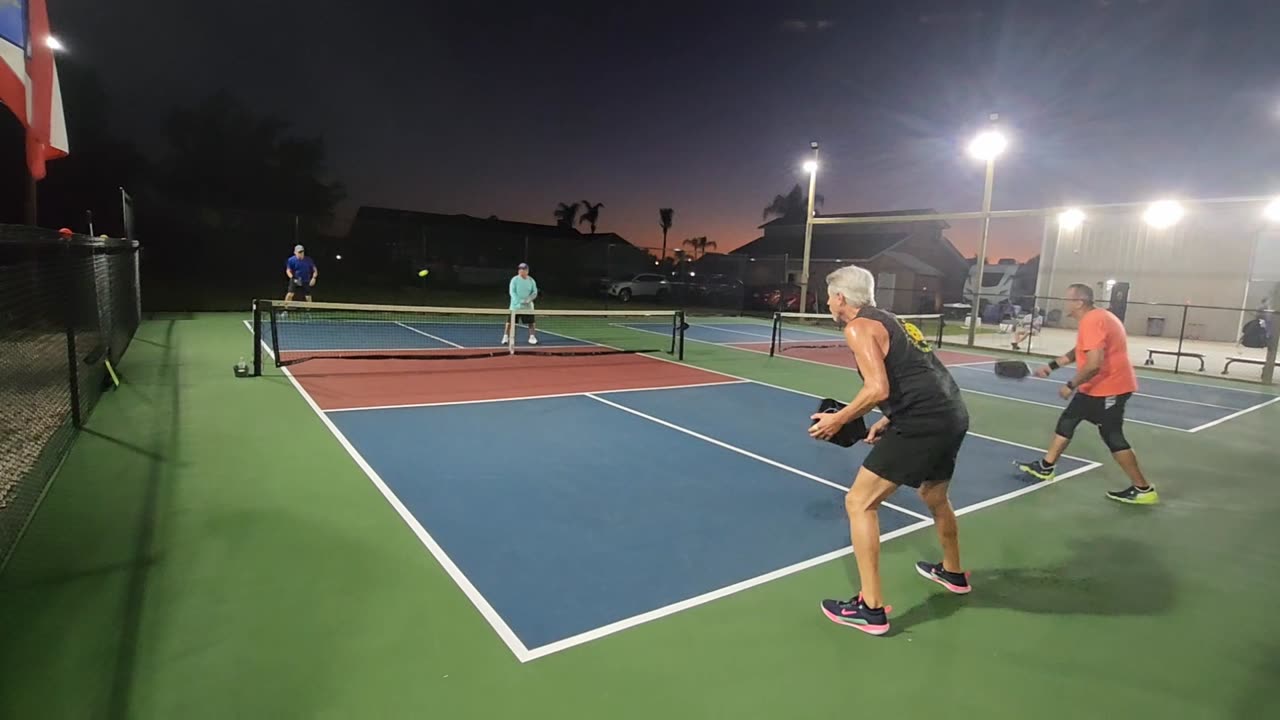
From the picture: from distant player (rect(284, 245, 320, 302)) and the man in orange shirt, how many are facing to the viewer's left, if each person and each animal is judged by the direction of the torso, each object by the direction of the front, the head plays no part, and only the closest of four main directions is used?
1

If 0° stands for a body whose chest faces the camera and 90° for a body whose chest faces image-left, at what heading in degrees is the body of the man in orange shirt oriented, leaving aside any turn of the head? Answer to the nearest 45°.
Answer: approximately 90°

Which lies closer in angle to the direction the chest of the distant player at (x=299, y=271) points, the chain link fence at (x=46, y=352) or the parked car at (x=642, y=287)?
the chain link fence

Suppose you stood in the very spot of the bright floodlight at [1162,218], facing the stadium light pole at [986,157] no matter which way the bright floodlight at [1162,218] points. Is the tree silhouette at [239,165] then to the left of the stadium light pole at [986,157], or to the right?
right

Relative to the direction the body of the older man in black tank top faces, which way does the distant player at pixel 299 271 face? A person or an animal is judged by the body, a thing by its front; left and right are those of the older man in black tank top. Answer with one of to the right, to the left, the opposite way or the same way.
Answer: the opposite way

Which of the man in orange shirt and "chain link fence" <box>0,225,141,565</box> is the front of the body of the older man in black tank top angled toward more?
the chain link fence

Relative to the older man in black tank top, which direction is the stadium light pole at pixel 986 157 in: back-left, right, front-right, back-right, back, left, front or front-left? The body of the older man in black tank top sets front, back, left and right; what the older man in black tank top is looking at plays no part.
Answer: front-right

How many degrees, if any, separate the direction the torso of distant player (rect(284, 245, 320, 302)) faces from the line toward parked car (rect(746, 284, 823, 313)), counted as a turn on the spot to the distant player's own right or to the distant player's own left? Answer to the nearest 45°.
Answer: approximately 90° to the distant player's own left

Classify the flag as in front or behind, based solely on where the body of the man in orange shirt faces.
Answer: in front

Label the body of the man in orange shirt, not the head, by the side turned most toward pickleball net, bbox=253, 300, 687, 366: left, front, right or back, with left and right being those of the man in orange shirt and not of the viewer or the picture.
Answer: front

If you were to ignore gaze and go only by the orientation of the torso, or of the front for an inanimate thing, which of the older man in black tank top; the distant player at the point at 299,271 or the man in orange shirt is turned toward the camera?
the distant player

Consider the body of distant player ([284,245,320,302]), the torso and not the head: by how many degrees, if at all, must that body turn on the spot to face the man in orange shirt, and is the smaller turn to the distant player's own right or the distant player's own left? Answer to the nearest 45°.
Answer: approximately 45° to the distant player's own left

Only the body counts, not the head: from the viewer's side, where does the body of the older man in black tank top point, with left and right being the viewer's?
facing away from the viewer and to the left of the viewer

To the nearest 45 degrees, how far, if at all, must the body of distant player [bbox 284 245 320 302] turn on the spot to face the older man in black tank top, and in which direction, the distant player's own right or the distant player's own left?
0° — they already face them

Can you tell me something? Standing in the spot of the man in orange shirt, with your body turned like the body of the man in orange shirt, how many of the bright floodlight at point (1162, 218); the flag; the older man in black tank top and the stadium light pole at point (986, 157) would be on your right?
2

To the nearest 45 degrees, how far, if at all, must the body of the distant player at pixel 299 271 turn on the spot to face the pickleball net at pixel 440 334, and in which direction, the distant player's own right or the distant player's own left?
approximately 45° to the distant player's own left

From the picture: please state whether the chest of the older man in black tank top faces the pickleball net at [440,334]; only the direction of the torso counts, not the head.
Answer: yes

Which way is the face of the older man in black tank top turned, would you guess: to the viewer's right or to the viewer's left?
to the viewer's left
